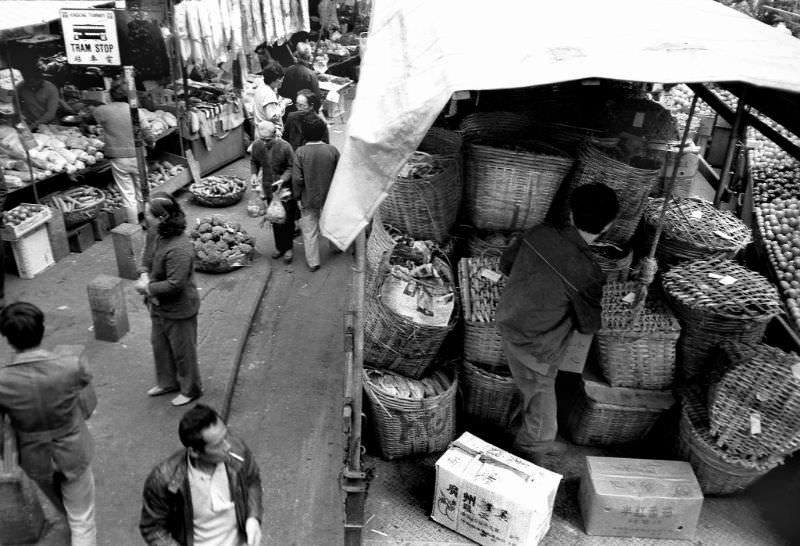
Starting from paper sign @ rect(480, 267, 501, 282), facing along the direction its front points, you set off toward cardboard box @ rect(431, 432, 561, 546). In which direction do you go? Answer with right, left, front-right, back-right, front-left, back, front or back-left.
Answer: front

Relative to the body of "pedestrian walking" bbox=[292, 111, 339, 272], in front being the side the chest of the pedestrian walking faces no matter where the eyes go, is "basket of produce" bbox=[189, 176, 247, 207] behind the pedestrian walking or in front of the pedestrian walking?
in front

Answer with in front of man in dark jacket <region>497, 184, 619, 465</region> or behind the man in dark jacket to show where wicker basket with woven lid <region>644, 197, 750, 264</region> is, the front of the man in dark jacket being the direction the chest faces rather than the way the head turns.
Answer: in front

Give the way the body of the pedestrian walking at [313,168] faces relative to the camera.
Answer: away from the camera

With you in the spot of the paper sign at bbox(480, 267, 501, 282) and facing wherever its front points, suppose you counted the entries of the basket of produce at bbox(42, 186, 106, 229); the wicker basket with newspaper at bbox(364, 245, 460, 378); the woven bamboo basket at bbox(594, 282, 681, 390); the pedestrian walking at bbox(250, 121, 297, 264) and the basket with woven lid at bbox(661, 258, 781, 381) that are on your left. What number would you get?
2

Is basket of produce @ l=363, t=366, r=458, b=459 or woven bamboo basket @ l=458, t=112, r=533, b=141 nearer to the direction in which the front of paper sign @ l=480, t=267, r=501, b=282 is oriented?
the basket of produce

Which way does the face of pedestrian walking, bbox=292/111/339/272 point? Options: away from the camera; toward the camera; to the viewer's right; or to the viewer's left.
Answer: away from the camera

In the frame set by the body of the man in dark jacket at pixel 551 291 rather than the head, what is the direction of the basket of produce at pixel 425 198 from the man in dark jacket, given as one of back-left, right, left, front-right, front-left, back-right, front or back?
left

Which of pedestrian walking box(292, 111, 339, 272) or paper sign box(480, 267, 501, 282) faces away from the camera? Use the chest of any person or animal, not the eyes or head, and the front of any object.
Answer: the pedestrian walking

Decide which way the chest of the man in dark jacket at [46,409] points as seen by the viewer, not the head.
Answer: away from the camera

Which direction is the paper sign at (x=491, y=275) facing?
toward the camera

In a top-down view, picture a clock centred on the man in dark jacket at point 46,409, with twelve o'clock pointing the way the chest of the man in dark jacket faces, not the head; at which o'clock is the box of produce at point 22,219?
The box of produce is roughly at 12 o'clock from the man in dark jacket.

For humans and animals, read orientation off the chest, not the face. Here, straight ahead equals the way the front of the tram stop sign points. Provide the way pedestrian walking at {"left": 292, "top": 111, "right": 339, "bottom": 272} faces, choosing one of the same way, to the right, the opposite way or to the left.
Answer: the opposite way

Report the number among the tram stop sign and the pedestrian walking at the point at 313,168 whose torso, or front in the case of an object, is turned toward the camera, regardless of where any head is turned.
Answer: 1

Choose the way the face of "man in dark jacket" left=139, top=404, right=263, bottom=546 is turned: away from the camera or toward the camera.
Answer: toward the camera

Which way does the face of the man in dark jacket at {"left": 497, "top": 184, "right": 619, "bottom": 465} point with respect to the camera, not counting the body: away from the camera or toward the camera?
away from the camera

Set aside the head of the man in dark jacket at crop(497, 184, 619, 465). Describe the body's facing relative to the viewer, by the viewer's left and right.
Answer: facing away from the viewer and to the right of the viewer

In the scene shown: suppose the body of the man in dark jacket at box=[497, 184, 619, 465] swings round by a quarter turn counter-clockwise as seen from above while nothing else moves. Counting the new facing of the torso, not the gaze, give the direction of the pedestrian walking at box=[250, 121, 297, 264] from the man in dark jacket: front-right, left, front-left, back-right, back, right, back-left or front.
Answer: front

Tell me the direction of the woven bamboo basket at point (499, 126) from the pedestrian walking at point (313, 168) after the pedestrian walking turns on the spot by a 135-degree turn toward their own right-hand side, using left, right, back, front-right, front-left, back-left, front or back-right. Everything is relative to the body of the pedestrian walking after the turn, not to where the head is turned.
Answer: front

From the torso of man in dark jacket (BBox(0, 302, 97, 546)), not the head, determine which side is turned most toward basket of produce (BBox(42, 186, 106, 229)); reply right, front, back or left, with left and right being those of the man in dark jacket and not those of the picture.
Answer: front
